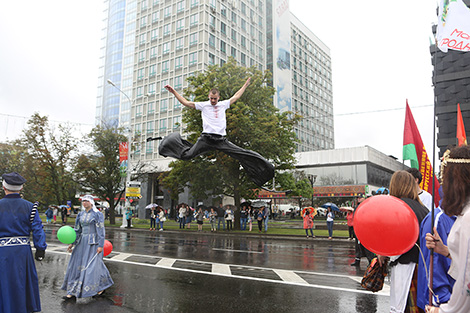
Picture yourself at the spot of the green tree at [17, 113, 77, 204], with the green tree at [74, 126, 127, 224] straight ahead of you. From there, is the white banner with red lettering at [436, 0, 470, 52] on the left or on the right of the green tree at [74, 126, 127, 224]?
right

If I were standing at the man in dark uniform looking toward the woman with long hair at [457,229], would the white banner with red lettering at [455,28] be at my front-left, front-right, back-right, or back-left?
front-left

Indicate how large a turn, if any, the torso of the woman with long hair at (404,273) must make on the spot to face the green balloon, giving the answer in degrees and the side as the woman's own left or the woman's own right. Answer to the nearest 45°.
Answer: approximately 45° to the woman's own left

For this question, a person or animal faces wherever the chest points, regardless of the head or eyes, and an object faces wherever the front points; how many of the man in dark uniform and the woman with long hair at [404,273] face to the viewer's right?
0

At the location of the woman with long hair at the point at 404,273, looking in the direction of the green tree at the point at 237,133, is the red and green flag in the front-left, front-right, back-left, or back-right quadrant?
front-right

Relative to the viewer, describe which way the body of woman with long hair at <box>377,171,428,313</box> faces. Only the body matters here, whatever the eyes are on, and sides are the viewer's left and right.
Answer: facing away from the viewer and to the left of the viewer

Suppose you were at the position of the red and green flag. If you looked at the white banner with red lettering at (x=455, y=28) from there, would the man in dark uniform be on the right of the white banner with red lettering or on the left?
right

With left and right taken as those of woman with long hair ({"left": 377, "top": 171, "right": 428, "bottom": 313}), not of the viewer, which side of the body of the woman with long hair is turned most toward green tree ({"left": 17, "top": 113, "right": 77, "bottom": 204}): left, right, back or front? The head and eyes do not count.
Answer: front
